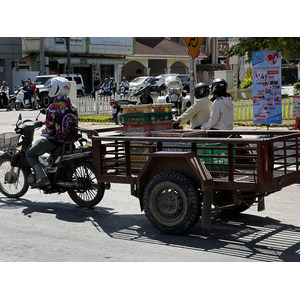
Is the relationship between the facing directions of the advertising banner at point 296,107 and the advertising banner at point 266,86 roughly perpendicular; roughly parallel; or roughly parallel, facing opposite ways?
roughly parallel

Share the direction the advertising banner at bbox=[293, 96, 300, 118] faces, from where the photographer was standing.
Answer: facing the viewer

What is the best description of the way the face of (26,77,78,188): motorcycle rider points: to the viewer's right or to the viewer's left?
to the viewer's left

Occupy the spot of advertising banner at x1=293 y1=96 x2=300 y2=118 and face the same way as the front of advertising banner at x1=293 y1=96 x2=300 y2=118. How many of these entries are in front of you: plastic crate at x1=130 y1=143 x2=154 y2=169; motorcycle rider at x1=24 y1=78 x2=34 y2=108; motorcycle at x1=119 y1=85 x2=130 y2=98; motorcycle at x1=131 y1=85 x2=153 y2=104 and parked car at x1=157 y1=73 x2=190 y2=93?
1

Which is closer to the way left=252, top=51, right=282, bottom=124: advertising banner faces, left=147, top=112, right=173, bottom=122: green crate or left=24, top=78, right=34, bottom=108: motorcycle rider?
the green crate

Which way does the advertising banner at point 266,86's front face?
toward the camera

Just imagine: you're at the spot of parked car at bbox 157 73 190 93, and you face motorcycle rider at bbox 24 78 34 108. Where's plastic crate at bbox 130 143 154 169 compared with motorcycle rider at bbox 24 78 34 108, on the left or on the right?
left

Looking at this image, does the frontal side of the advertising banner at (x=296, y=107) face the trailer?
yes

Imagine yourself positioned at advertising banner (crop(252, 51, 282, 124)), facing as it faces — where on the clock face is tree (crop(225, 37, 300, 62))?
The tree is roughly at 6 o'clock from the advertising banner.

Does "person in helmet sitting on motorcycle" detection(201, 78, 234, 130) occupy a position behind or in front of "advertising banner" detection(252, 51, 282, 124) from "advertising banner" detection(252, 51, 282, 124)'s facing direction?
in front

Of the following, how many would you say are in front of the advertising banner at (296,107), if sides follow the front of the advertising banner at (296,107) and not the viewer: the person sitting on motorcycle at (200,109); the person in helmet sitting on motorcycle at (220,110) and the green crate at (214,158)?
3

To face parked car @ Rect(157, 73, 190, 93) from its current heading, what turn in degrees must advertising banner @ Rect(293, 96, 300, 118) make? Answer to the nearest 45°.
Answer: approximately 180°

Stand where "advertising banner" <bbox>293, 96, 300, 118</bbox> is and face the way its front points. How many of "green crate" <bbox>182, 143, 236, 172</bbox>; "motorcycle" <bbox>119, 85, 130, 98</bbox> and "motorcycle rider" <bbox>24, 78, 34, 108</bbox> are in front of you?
1

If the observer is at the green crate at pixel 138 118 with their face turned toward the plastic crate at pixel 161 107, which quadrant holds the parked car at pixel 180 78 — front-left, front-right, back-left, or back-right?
front-left

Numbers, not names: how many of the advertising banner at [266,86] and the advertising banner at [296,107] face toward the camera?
2

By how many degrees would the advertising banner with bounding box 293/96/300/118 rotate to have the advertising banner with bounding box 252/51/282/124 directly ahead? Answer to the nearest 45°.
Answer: approximately 90° to its right

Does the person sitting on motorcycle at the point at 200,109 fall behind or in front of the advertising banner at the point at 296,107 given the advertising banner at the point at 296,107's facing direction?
in front
